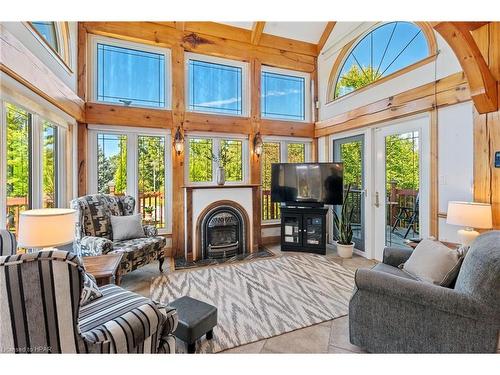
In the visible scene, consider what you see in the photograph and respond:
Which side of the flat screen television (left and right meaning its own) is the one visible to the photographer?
front

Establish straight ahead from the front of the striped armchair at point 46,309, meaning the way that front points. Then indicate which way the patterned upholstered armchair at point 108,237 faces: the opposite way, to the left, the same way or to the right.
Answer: to the right

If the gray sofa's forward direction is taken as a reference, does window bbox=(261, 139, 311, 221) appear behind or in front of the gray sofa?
in front

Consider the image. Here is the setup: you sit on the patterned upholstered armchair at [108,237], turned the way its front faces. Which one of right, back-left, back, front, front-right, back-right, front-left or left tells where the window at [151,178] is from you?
left

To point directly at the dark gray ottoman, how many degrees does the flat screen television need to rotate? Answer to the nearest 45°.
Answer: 0° — it already faces it

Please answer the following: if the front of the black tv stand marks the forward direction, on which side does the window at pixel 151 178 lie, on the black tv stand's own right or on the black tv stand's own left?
on the black tv stand's own right

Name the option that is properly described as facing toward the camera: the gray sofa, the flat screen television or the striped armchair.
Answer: the flat screen television

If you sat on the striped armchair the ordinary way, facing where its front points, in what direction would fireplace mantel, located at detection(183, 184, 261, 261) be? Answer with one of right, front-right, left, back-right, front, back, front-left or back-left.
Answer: front

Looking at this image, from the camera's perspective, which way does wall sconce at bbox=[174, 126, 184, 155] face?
toward the camera

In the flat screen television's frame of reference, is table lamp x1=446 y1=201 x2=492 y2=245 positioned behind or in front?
in front

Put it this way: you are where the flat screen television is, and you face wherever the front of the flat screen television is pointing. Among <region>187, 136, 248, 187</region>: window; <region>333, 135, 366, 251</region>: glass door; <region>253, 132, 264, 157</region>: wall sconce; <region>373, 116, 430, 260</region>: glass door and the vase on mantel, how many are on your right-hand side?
3

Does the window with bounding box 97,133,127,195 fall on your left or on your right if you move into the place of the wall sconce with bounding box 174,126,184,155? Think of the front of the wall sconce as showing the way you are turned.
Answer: on your right

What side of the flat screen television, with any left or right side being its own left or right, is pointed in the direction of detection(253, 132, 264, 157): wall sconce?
right

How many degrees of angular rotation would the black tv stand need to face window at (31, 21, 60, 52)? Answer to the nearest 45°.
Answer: approximately 45° to its right

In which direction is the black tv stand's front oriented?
toward the camera
